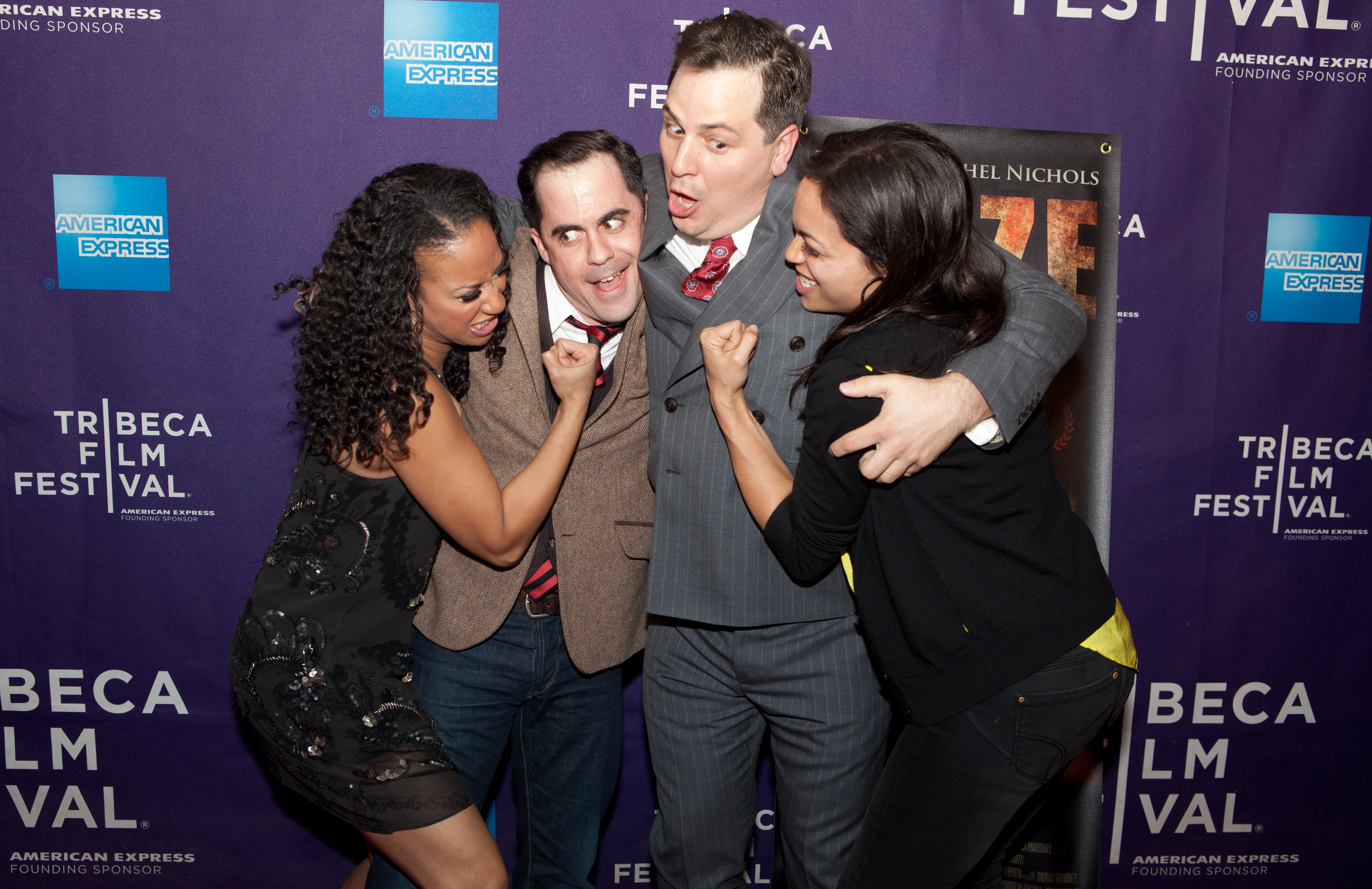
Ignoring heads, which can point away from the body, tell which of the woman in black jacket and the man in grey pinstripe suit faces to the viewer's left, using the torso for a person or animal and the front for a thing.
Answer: the woman in black jacket

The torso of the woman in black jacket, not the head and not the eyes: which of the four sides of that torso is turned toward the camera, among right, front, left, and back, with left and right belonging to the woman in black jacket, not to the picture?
left

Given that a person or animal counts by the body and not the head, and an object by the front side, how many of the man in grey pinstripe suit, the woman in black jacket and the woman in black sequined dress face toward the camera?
1

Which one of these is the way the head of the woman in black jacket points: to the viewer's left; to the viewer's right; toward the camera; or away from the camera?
to the viewer's left

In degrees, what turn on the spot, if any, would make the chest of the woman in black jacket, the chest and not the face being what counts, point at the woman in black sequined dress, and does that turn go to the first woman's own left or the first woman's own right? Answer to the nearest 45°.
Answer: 0° — they already face them

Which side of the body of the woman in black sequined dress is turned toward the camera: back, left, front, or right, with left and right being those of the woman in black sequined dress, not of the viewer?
right

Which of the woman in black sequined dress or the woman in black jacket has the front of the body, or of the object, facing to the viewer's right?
the woman in black sequined dress

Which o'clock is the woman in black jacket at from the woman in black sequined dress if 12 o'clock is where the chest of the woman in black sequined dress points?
The woman in black jacket is roughly at 1 o'clock from the woman in black sequined dress.

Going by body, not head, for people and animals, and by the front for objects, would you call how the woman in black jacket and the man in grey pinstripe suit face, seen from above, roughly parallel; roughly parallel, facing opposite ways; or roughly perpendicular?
roughly perpendicular
